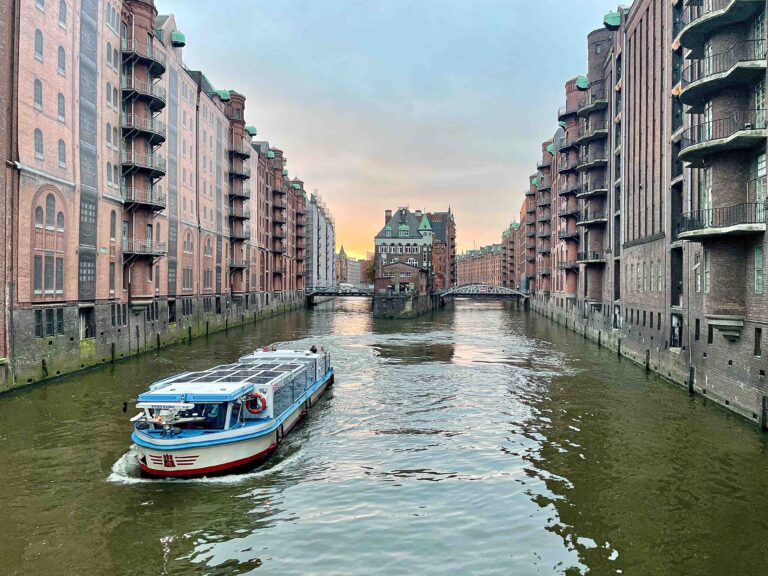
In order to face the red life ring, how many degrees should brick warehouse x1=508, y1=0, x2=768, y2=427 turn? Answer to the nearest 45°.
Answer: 0° — it already faces it

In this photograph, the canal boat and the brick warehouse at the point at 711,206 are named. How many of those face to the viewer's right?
0

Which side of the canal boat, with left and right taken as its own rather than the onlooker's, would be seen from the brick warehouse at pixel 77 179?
right

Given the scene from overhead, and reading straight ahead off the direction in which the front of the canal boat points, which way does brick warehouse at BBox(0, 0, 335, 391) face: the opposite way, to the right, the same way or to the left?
to the left

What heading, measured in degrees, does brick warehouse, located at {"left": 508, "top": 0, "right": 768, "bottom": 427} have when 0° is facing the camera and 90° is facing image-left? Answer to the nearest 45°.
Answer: approximately 45°

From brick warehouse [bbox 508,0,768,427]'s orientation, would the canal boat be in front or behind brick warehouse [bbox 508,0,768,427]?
in front

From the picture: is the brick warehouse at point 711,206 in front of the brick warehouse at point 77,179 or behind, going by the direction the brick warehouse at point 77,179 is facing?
in front

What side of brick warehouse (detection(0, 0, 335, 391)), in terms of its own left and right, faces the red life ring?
right

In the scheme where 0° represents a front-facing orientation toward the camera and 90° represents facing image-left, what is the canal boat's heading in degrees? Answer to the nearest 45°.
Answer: approximately 45°

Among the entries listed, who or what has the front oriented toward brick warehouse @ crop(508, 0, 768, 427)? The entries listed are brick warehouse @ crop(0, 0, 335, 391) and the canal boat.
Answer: brick warehouse @ crop(0, 0, 335, 391)

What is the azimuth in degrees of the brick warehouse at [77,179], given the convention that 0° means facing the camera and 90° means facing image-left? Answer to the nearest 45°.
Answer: approximately 315°

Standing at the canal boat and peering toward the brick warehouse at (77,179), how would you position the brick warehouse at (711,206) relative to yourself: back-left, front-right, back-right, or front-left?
back-right
